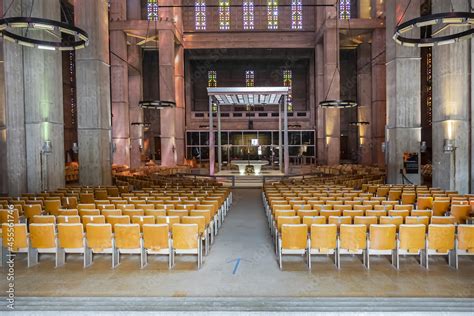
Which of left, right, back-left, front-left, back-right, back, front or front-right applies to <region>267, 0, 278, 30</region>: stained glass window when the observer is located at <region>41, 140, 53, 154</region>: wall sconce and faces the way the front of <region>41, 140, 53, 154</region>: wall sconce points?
back-left

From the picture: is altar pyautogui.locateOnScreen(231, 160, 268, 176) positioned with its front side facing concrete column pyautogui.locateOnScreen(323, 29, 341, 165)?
no

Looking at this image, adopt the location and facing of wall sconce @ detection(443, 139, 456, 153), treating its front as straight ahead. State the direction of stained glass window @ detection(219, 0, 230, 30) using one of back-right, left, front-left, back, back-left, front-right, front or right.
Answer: back-right

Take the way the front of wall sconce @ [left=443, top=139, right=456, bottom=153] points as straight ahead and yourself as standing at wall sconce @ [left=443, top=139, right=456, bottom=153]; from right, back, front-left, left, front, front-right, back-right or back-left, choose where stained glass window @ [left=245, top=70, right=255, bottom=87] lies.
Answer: back-right

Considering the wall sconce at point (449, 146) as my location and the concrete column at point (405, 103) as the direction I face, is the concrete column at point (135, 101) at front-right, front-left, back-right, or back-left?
front-left

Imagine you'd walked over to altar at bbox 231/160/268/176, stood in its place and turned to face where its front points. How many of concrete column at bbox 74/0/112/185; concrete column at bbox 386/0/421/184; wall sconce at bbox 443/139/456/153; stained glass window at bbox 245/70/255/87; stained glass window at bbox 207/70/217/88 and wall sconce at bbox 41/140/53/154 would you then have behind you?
2

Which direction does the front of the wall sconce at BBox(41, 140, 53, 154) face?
toward the camera

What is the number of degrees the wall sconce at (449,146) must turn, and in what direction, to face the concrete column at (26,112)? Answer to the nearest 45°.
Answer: approximately 45° to its right

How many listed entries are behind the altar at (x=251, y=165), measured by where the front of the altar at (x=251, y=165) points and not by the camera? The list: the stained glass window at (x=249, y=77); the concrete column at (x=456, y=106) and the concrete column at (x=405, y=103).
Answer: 1

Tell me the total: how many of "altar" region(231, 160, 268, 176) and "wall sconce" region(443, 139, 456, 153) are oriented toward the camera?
2

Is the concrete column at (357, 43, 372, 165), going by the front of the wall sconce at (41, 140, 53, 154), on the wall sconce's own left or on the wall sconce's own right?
on the wall sconce's own left

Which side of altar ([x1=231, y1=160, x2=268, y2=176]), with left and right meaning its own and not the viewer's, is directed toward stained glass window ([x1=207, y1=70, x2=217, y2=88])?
back

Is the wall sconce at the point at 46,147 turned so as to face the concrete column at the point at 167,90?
no

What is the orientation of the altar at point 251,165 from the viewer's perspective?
toward the camera

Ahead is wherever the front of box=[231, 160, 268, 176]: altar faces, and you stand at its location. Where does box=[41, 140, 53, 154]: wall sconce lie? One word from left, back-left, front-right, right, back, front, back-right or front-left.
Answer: front-right

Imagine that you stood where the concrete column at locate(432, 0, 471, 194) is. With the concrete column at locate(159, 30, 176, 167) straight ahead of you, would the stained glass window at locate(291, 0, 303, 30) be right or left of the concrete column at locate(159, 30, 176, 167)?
right
